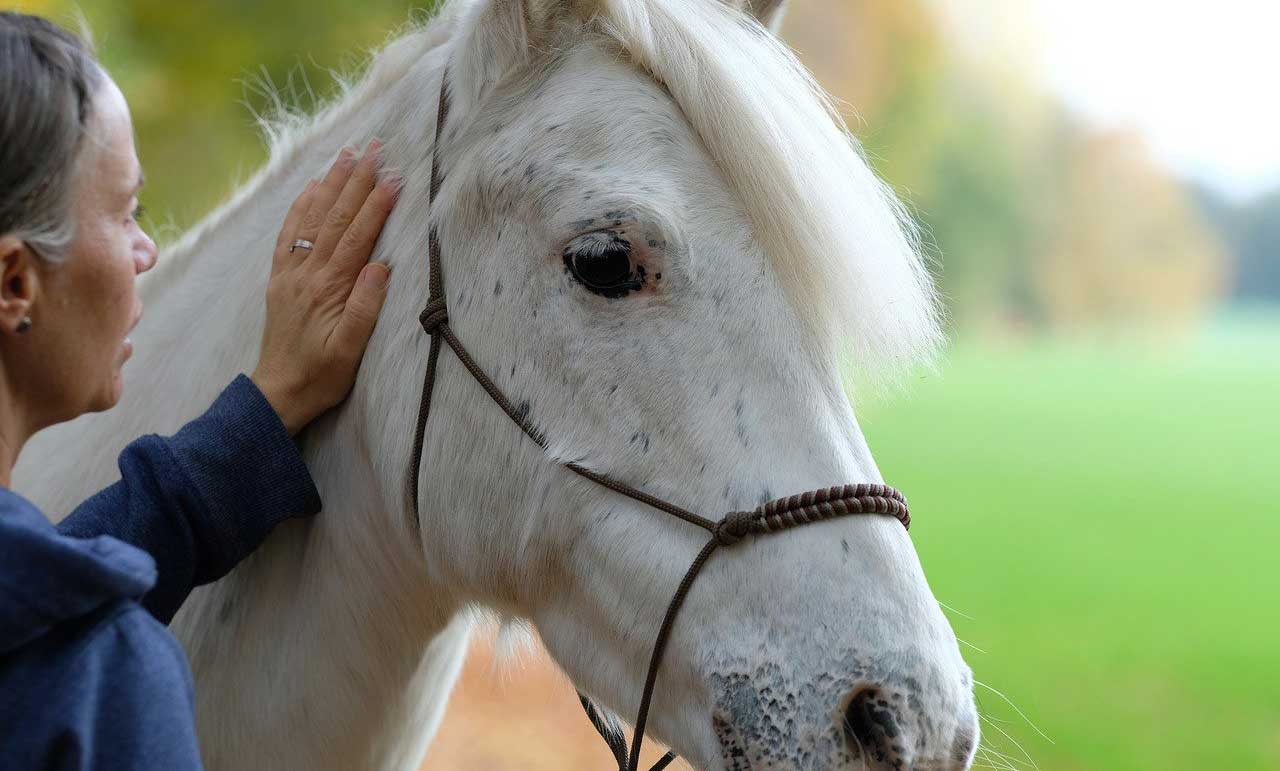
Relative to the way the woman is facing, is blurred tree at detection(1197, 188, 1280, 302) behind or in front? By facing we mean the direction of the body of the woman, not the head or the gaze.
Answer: in front

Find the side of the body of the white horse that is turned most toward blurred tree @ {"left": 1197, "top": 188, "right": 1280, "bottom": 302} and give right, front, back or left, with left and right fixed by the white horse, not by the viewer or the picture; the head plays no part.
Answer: left

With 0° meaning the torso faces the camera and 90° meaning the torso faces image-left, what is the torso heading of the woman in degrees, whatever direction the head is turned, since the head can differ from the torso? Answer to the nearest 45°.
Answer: approximately 225°

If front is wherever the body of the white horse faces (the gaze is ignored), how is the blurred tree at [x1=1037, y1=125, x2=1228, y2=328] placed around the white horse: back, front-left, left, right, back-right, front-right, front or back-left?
left

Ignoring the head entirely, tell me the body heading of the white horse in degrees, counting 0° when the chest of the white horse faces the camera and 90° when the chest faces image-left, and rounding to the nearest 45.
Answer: approximately 315°

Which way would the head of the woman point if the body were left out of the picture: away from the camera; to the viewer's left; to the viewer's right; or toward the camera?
to the viewer's right
